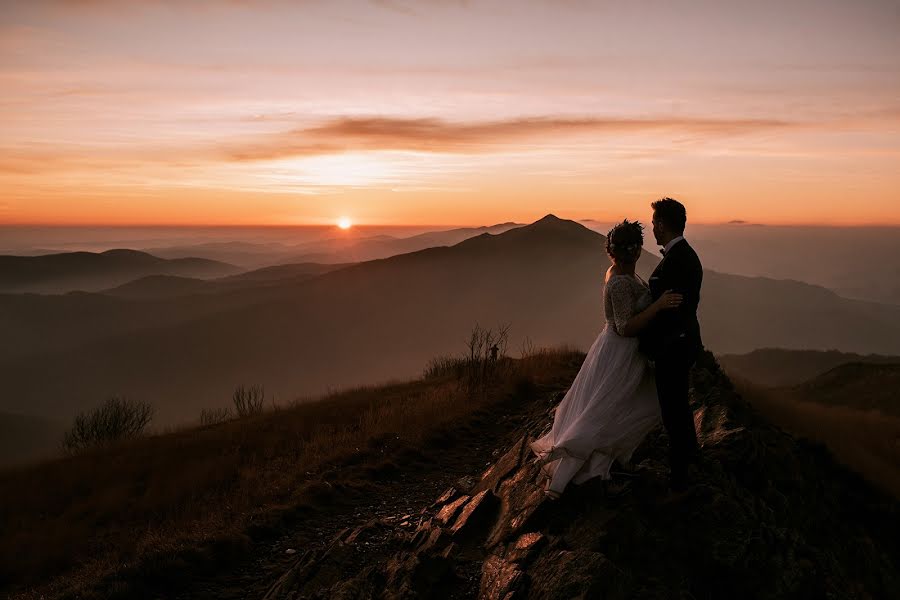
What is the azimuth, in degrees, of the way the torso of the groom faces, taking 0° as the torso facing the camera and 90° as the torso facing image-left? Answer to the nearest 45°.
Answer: approximately 90°

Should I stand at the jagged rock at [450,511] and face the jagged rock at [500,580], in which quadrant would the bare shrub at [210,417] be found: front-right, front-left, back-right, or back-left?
back-right

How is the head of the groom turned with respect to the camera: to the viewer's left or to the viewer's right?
to the viewer's left
